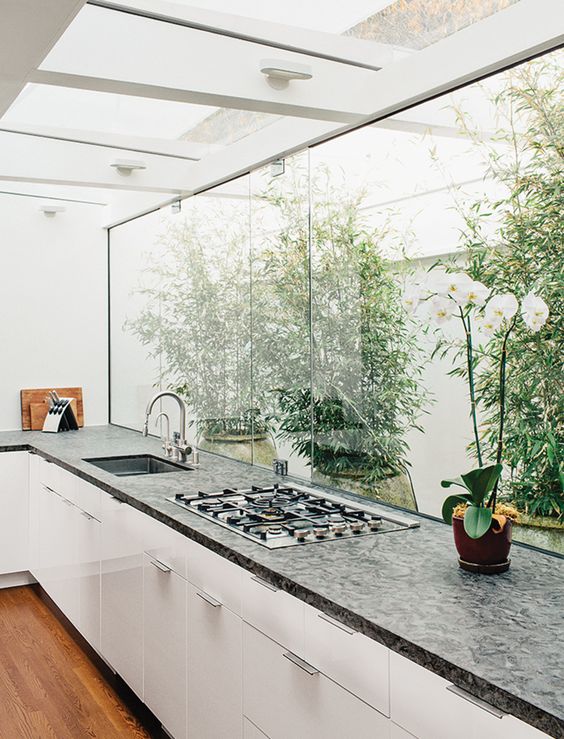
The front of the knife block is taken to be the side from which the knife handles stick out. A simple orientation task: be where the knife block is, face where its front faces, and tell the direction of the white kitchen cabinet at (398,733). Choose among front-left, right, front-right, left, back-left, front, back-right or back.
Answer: front-left

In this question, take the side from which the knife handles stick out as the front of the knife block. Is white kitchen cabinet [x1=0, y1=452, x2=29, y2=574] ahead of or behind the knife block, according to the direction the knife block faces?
ahead

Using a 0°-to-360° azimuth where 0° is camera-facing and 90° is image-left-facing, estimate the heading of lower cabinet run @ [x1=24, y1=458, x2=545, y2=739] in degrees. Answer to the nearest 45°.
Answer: approximately 45°

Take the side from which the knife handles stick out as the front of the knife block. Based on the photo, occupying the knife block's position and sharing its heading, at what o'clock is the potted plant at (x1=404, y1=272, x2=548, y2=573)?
The potted plant is roughly at 10 o'clock from the knife block.

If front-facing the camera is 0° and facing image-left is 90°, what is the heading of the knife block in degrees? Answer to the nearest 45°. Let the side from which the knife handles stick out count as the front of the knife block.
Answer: approximately 45°

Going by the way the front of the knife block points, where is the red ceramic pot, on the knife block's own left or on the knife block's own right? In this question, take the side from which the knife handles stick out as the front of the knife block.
on the knife block's own left

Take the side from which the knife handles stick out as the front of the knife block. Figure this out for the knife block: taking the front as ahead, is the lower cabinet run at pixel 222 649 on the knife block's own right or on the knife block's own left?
on the knife block's own left
